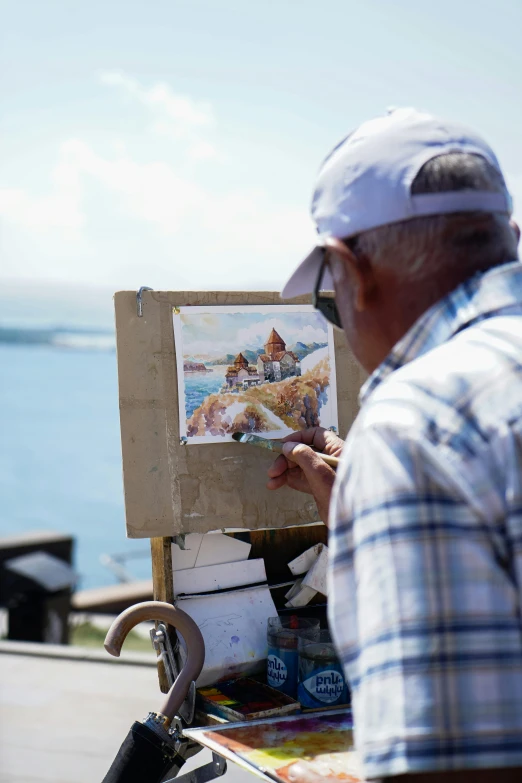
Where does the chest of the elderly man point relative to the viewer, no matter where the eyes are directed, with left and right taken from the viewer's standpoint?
facing away from the viewer and to the left of the viewer

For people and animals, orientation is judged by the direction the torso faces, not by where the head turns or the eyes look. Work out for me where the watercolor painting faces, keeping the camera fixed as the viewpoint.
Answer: facing the viewer

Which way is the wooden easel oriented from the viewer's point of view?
toward the camera

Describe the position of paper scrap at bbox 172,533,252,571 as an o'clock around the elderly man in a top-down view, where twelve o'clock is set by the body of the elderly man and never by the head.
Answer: The paper scrap is roughly at 1 o'clock from the elderly man.

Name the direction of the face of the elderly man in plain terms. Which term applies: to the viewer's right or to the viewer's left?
to the viewer's left

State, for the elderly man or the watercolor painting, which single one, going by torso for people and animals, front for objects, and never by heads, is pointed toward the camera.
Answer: the watercolor painting

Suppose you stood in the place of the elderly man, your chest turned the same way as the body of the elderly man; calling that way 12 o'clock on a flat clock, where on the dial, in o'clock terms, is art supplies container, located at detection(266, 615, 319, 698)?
The art supplies container is roughly at 1 o'clock from the elderly man.

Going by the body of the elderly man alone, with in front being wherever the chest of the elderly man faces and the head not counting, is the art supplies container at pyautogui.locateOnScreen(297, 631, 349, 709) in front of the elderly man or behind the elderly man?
in front

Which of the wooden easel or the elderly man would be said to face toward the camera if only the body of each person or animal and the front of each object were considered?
the wooden easel

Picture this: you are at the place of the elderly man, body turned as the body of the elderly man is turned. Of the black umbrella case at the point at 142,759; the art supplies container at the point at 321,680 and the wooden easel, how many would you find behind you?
0
